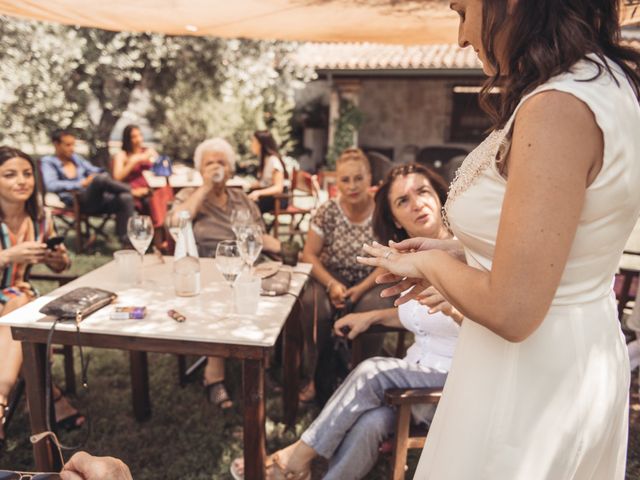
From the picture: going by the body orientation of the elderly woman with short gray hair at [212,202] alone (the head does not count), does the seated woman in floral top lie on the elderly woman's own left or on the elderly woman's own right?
on the elderly woman's own left

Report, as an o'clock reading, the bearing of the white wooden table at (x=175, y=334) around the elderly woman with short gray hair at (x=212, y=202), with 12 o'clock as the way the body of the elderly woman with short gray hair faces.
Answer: The white wooden table is roughly at 12 o'clock from the elderly woman with short gray hair.

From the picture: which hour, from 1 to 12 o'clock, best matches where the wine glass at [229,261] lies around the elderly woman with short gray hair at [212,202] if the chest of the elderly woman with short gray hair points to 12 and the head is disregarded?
The wine glass is roughly at 12 o'clock from the elderly woman with short gray hair.

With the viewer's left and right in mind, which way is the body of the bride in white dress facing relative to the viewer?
facing to the left of the viewer

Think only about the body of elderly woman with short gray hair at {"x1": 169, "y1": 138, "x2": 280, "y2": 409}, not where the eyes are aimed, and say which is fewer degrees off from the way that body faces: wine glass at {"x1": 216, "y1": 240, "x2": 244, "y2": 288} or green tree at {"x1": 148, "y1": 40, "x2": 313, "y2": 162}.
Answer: the wine glass

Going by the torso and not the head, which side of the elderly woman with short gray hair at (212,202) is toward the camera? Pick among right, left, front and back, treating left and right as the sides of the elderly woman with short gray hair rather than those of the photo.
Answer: front

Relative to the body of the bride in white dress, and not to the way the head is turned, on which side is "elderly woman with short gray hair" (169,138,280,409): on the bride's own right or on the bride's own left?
on the bride's own right

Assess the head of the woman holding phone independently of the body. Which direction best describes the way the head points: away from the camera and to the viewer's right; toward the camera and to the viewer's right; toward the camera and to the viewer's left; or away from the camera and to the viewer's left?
toward the camera and to the viewer's right
